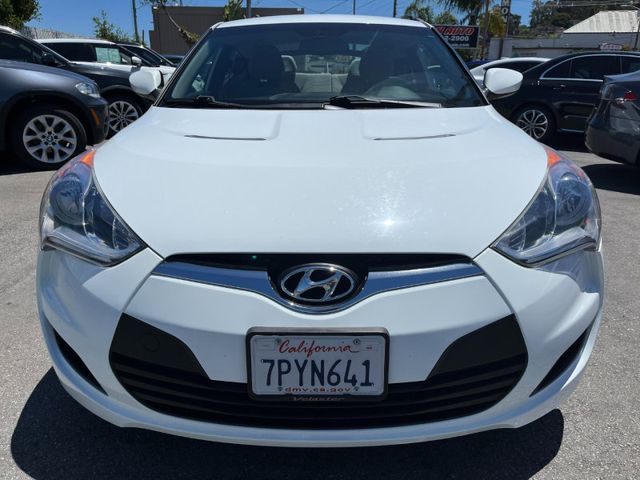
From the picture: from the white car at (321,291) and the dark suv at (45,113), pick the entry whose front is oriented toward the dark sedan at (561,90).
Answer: the dark suv at (45,113)

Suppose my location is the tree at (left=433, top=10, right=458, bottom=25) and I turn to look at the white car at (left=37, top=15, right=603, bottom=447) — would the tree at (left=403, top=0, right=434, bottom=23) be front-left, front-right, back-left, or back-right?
back-right

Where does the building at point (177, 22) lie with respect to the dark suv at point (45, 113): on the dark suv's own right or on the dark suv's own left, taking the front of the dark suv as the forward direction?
on the dark suv's own left

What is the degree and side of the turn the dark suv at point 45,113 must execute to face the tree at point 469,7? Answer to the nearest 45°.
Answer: approximately 45° to its left

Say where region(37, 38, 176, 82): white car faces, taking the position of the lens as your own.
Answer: facing to the right of the viewer

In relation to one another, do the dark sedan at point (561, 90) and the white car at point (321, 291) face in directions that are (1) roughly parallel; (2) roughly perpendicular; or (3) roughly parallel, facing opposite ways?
roughly perpendicular

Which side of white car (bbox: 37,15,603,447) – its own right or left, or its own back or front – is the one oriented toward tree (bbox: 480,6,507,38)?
back

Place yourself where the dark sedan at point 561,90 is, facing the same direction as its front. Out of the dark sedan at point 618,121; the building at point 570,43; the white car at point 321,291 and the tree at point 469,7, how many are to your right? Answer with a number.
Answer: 2

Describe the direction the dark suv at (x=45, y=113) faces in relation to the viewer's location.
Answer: facing to the right of the viewer
